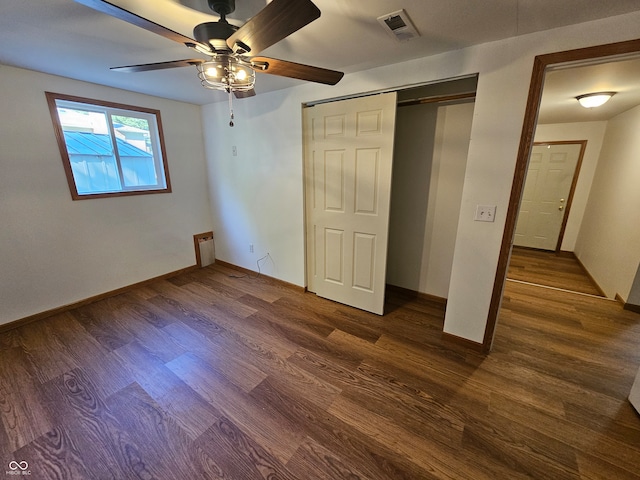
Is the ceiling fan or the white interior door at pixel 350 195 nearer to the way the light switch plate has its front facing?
the ceiling fan

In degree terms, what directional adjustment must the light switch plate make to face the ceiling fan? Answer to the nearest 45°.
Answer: approximately 45° to its right

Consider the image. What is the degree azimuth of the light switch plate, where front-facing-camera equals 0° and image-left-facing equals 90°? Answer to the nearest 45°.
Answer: approximately 0°

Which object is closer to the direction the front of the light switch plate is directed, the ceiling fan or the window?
the ceiling fan

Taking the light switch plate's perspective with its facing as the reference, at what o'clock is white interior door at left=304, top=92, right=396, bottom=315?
The white interior door is roughly at 3 o'clock from the light switch plate.

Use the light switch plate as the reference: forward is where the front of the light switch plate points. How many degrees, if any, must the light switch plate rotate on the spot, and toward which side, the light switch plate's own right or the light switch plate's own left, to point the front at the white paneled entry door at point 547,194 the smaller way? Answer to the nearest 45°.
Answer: approximately 180°

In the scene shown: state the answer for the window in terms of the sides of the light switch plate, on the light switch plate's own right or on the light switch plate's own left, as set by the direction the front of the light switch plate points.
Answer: on the light switch plate's own right
